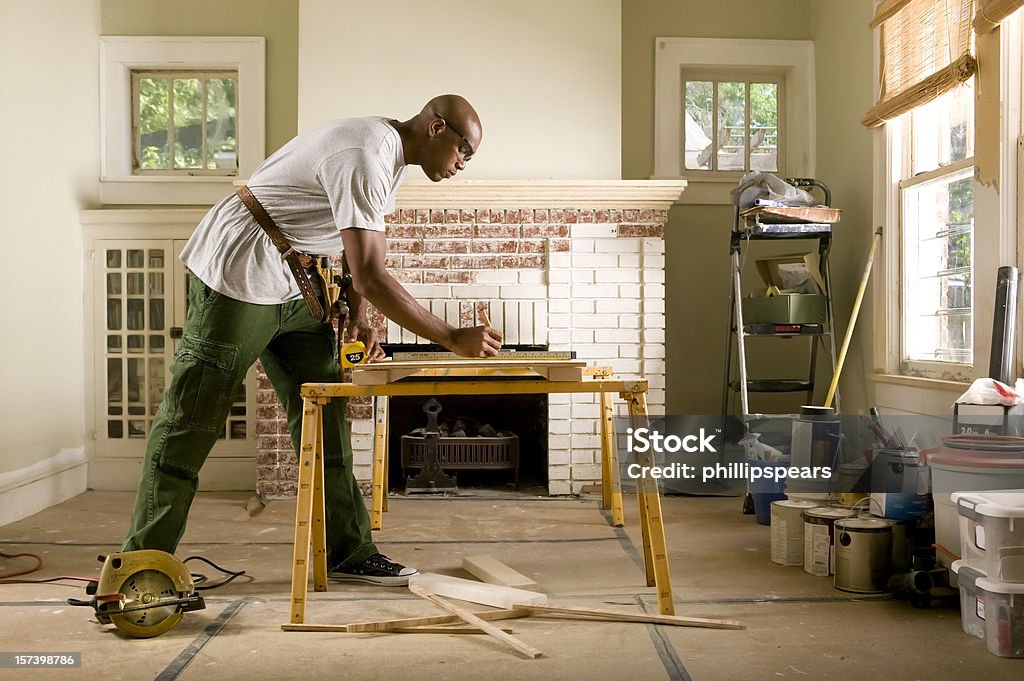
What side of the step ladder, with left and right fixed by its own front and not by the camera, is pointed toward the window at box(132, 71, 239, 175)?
right

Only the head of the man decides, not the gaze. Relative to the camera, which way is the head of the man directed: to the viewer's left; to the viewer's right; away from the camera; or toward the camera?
to the viewer's right

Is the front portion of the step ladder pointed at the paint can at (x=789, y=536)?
yes

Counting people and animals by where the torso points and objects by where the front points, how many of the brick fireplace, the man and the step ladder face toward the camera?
2

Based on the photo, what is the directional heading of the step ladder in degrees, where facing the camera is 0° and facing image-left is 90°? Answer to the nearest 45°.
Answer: approximately 0°

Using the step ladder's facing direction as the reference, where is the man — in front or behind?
in front

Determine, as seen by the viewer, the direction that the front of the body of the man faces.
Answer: to the viewer's right

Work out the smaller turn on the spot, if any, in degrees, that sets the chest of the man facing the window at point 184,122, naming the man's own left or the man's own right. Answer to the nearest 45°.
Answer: approximately 90° to the man's own left

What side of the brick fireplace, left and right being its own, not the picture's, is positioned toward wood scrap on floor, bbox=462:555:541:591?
front

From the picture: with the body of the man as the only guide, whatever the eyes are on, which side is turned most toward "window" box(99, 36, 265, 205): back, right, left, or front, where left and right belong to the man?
left

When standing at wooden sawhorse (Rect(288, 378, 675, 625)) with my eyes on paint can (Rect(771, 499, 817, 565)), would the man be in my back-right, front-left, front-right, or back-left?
back-left

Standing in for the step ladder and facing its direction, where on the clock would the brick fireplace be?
The brick fireplace is roughly at 3 o'clock from the step ladder.
